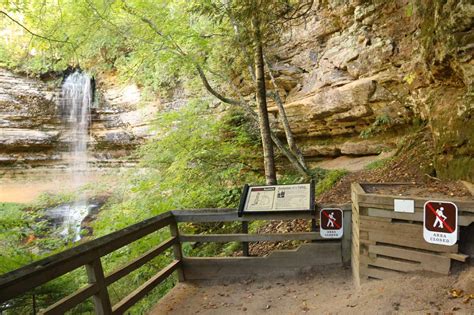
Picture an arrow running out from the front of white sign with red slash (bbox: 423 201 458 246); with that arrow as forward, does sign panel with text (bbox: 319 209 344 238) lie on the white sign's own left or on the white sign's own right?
on the white sign's own right

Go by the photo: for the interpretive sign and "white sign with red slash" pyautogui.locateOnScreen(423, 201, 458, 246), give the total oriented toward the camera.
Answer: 2

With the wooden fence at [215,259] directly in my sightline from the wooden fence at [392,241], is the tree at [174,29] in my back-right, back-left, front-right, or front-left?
front-right

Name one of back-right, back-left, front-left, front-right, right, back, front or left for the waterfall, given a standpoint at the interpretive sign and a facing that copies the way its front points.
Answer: back-right

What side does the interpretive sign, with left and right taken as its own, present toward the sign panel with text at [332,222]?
left

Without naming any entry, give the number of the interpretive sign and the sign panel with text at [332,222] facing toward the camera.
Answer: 2

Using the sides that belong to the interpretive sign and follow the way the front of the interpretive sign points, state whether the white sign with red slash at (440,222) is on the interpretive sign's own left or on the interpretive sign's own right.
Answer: on the interpretive sign's own left

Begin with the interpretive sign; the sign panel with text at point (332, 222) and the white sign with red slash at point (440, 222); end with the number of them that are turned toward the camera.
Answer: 3

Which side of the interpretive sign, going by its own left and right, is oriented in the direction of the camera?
front
